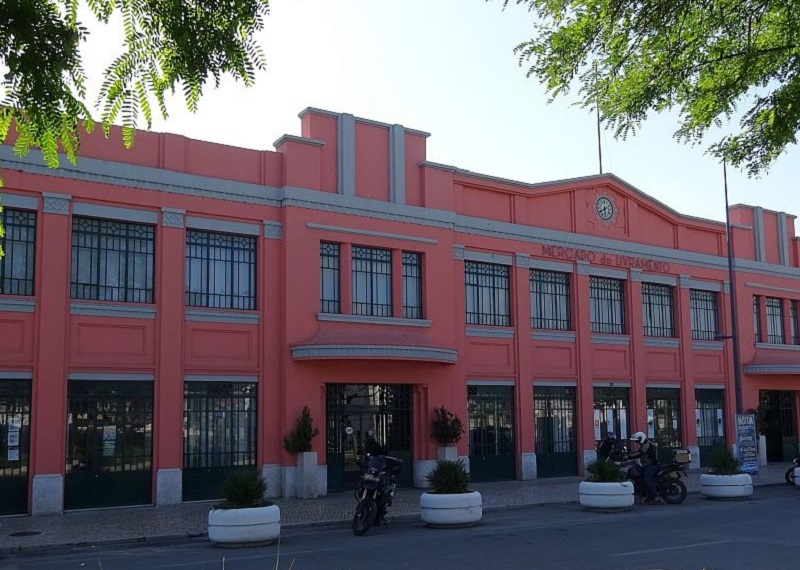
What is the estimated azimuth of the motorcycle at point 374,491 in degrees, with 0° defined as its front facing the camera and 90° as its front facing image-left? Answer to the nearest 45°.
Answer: approximately 45°

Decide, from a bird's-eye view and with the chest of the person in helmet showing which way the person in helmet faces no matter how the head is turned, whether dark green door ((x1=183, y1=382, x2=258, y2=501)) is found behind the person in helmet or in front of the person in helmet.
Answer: in front

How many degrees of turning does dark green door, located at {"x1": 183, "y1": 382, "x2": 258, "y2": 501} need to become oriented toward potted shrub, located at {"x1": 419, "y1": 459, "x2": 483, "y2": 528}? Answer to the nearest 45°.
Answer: approximately 45° to its left

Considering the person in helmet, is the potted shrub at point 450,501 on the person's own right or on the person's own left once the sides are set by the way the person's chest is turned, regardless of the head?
on the person's own left

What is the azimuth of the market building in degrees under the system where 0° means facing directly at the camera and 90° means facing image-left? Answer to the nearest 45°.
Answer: approximately 315°

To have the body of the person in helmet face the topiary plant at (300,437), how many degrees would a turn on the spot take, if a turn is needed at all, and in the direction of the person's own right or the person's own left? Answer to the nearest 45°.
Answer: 0° — they already face it

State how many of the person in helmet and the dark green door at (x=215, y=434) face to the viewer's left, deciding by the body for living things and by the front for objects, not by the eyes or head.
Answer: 1

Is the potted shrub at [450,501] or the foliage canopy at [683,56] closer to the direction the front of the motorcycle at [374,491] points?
the foliage canopy

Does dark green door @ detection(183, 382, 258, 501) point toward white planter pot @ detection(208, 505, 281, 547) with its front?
yes

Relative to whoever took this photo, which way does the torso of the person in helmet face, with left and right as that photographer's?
facing to the left of the viewer

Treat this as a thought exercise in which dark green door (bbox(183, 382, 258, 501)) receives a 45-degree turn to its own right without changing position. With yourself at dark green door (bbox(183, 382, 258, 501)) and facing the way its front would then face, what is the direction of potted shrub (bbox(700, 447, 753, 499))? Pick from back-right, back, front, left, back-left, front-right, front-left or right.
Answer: back-left

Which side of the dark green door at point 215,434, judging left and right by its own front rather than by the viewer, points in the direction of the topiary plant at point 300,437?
left

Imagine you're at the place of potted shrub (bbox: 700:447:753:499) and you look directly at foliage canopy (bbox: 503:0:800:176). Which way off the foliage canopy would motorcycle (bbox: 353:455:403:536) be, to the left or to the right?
right
